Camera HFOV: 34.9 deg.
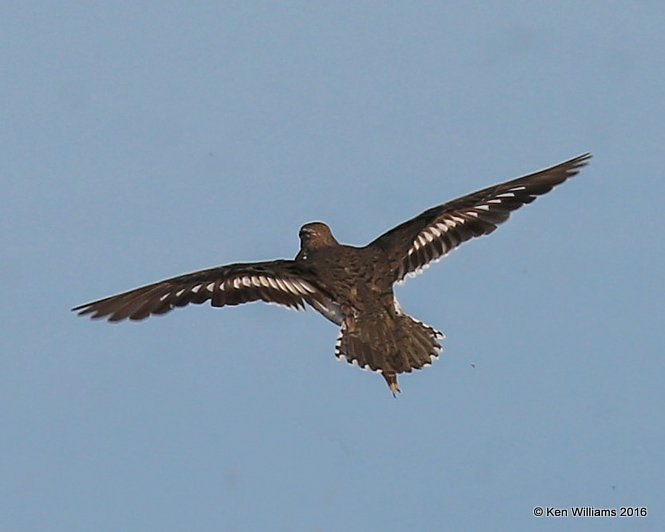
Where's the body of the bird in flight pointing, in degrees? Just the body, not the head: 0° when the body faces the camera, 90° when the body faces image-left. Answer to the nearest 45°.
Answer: approximately 180°
